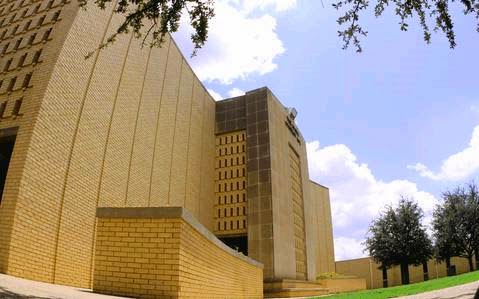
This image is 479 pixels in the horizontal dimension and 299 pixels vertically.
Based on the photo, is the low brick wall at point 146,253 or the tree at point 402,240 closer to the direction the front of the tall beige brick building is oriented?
the low brick wall

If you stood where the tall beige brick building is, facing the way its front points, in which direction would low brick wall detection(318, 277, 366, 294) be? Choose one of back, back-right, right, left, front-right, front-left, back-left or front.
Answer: left

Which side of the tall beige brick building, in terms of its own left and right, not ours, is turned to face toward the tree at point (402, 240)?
left

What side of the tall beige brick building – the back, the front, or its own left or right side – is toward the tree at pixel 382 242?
left

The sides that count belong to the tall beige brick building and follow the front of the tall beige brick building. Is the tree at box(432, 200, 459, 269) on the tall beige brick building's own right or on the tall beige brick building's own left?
on the tall beige brick building's own left

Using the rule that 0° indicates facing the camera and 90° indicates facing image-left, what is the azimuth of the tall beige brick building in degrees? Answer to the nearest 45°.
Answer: approximately 315°

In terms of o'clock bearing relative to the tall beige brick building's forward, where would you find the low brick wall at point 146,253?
The low brick wall is roughly at 1 o'clock from the tall beige brick building.

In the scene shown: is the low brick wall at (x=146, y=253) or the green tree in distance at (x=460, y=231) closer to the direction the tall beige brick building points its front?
the low brick wall
